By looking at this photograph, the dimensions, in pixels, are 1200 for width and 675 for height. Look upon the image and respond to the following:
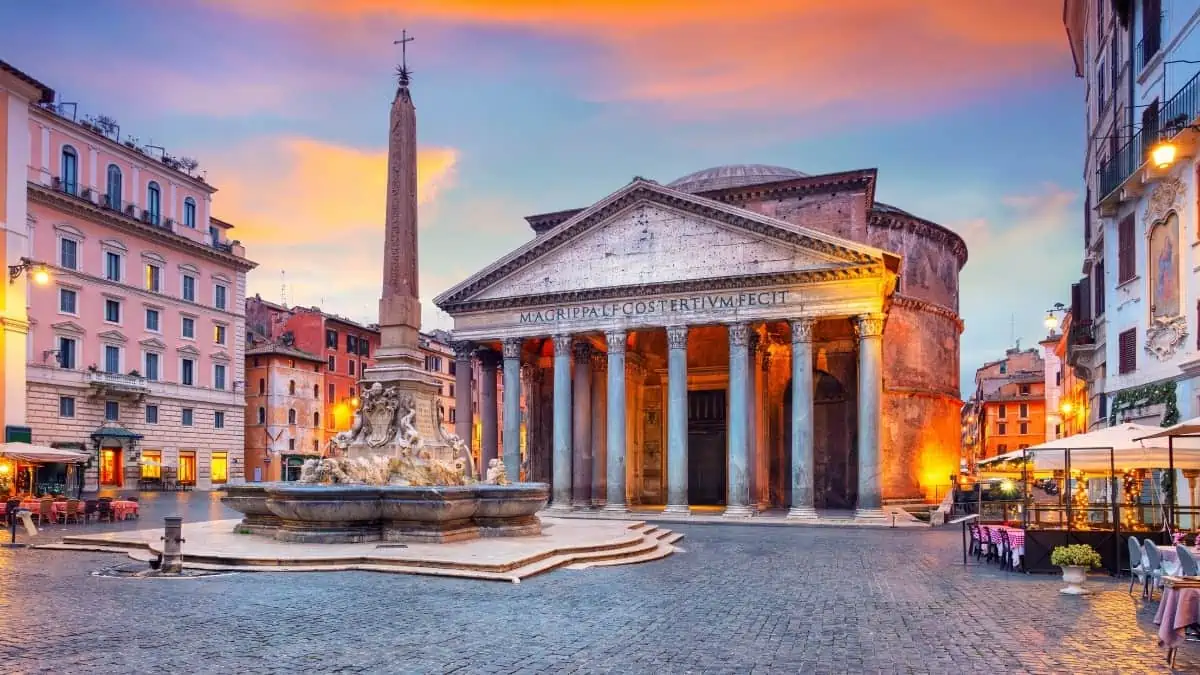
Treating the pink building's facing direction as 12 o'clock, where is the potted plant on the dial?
The potted plant is roughly at 1 o'clock from the pink building.

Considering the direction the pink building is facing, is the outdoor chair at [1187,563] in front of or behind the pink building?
in front

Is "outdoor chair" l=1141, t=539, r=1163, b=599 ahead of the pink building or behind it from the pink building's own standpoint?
ahead

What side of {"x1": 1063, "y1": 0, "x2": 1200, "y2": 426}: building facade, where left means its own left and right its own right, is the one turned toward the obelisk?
front

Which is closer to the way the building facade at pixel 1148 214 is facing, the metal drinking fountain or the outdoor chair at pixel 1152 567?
the metal drinking fountain

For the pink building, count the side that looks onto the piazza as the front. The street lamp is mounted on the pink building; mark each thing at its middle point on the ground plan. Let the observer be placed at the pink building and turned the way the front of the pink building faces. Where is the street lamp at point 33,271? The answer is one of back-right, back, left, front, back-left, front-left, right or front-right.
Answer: front-right

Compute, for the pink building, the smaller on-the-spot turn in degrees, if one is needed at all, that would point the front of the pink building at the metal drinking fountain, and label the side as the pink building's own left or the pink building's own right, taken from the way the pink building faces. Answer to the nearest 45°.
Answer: approximately 45° to the pink building's own right

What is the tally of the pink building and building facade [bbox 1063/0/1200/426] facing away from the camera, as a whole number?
0

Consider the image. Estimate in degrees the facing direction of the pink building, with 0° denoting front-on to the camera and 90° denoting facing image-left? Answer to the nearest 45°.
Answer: approximately 315°

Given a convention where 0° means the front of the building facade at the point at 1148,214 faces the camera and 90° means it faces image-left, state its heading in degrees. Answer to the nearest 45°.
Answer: approximately 45°

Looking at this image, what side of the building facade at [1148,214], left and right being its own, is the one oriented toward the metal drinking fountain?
front

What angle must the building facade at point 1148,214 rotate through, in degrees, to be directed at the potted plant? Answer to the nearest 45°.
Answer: approximately 45° to its left
